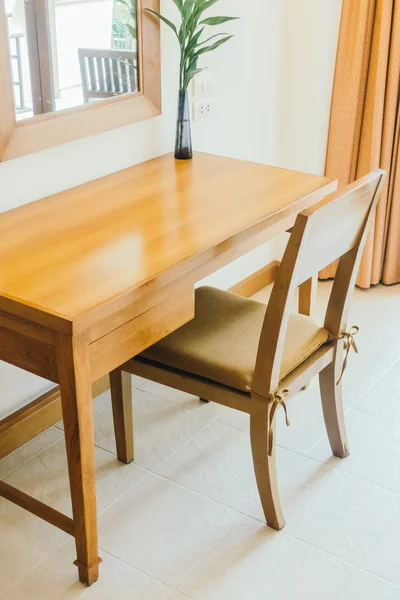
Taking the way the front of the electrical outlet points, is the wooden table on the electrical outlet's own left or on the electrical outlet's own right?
on the electrical outlet's own right

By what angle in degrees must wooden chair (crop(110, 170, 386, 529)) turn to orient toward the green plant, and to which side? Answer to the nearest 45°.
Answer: approximately 45° to its right

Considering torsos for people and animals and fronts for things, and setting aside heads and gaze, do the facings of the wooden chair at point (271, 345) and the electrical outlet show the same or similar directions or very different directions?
very different directions

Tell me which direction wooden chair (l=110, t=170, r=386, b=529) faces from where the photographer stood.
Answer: facing away from the viewer and to the left of the viewer

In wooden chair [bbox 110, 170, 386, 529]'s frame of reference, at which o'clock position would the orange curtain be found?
The orange curtain is roughly at 2 o'clock from the wooden chair.

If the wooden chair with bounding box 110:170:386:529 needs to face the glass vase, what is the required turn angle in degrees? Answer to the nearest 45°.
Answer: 0° — it already faces it

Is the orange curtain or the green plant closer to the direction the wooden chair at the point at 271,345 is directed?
the green plant

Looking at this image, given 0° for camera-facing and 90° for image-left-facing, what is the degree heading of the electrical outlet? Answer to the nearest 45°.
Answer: approximately 315°

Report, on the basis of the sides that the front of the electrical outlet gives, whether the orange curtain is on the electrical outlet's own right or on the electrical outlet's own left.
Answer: on the electrical outlet's own left
